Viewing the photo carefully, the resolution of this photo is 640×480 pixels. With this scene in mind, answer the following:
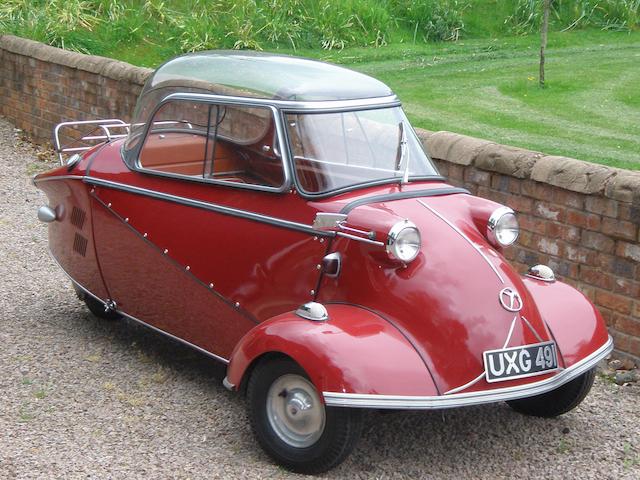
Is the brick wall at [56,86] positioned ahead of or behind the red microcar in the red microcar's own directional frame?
behind

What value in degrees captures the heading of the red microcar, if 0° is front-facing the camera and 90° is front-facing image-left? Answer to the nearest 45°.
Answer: approximately 315°

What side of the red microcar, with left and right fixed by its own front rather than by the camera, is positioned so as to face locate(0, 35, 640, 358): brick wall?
left
